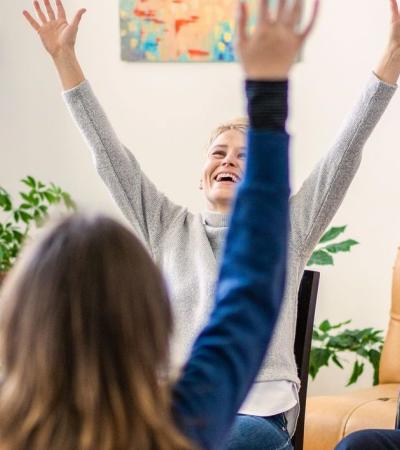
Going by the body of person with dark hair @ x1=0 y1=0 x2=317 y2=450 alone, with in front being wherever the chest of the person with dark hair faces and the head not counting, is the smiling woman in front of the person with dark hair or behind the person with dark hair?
in front

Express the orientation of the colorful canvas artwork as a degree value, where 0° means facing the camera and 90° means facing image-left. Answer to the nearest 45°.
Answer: approximately 0°

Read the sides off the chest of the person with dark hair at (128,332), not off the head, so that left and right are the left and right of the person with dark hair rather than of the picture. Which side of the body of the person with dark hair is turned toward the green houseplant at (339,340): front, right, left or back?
front

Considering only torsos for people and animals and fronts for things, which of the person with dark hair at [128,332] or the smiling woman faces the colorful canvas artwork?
the person with dark hair

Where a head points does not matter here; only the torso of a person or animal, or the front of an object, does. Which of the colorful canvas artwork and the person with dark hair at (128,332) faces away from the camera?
the person with dark hair

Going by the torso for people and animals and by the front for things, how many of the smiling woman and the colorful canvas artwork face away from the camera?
0

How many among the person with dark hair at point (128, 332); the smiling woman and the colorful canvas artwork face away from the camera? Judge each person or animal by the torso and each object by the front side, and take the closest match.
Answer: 1

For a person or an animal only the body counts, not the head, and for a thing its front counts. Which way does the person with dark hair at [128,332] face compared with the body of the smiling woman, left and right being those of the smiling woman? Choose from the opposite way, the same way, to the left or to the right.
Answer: the opposite way

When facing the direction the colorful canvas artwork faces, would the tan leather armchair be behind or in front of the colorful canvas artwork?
in front

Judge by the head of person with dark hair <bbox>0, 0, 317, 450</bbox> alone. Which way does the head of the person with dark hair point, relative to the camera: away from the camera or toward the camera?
away from the camera

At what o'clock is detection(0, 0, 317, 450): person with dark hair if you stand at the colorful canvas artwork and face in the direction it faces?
The person with dark hair is roughly at 12 o'clock from the colorful canvas artwork.

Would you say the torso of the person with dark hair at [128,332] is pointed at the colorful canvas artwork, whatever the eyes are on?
yes
